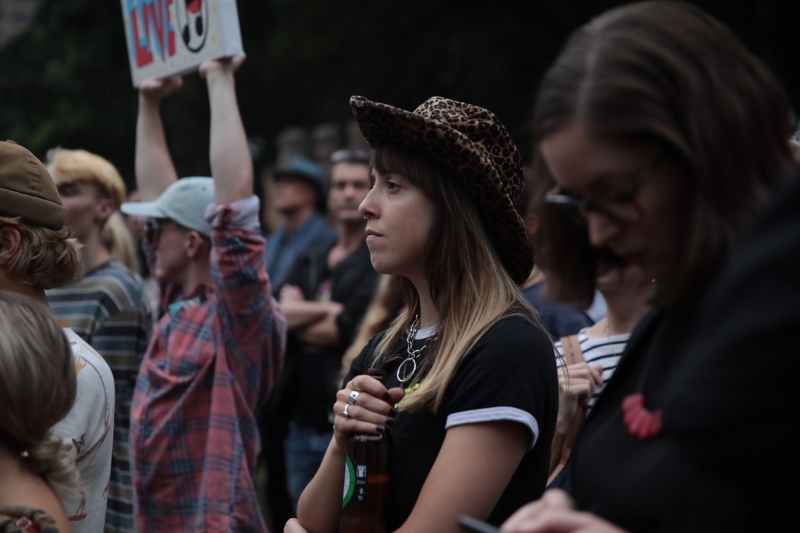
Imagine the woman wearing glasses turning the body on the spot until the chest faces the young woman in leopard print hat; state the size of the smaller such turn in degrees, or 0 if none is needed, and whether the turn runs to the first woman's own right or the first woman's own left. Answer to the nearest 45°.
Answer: approximately 90° to the first woman's own right

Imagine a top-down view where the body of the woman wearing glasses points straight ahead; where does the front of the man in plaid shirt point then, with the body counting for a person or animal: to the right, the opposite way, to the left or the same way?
the same way

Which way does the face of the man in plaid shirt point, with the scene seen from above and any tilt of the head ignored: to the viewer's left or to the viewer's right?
to the viewer's left

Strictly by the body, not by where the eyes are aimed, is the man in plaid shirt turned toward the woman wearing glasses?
no

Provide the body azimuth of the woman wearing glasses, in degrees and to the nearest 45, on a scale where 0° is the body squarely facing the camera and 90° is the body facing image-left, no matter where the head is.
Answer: approximately 45°

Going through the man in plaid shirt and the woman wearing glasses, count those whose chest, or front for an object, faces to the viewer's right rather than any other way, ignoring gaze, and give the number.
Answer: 0

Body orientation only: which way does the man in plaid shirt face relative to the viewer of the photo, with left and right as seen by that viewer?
facing to the left of the viewer

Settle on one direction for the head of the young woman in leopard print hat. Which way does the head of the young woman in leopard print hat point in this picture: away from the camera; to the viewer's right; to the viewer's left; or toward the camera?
to the viewer's left

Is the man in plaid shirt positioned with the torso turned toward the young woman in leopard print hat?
no

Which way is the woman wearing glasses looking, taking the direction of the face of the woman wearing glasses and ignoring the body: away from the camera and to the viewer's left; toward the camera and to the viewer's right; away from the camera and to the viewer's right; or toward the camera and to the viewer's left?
toward the camera and to the viewer's left

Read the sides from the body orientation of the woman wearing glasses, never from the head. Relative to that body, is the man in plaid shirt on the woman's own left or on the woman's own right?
on the woman's own right
